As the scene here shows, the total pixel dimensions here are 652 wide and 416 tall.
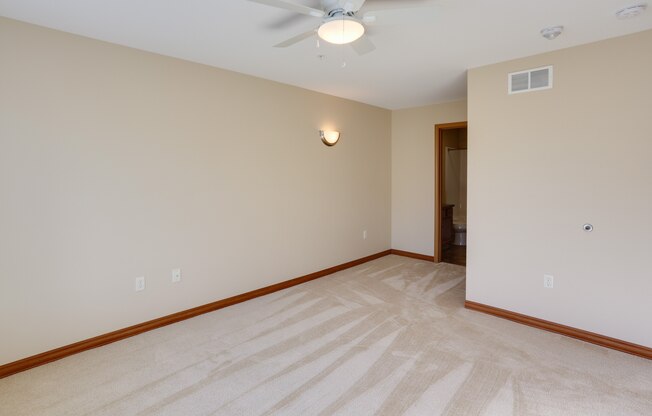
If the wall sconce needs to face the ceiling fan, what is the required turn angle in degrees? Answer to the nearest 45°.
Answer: approximately 45° to its right

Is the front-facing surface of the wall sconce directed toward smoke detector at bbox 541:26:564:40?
yes

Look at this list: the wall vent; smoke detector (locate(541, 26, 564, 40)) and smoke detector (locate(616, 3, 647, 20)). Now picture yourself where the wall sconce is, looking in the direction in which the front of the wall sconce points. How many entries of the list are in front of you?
3

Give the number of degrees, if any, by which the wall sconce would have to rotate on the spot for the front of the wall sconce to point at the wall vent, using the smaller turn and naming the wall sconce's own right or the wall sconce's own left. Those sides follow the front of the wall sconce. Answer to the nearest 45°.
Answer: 0° — it already faces it

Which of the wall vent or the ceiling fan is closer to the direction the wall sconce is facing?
the wall vent

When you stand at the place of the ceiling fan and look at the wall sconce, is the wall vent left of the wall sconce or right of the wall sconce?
right

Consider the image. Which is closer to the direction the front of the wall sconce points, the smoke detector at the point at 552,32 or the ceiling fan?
the smoke detector

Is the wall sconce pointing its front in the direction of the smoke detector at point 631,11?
yes

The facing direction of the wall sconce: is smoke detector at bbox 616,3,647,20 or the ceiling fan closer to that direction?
the smoke detector

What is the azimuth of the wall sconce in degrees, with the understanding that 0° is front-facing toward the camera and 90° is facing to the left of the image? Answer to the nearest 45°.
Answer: approximately 315°
